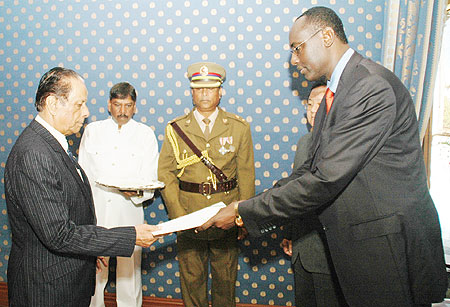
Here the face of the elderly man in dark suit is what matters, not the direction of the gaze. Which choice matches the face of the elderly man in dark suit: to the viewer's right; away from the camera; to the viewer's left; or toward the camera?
to the viewer's right

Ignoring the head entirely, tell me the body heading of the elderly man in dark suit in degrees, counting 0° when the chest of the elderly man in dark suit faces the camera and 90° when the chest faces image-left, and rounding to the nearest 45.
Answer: approximately 270°

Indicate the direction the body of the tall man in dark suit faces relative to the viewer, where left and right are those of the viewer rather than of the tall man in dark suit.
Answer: facing to the left of the viewer

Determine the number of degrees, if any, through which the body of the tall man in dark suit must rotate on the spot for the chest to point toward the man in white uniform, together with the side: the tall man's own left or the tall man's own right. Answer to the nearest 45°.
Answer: approximately 45° to the tall man's own right

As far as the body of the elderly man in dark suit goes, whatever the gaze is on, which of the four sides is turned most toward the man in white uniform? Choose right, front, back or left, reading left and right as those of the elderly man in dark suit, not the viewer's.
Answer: left
